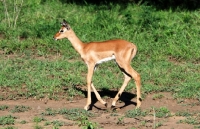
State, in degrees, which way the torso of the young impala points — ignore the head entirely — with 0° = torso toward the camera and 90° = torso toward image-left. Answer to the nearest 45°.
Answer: approximately 90°
